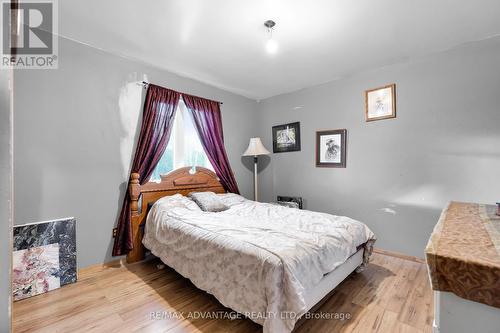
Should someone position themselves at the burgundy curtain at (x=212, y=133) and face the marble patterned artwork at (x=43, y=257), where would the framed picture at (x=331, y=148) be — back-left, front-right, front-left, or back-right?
back-left

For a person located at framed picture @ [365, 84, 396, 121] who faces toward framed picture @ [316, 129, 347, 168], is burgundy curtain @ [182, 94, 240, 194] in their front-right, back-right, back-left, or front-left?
front-left

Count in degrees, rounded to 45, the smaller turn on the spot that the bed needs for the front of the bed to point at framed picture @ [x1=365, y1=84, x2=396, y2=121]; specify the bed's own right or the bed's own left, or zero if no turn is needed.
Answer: approximately 90° to the bed's own left

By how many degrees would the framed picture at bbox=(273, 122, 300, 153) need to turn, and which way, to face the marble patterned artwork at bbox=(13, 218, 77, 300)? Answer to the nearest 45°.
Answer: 0° — it already faces it

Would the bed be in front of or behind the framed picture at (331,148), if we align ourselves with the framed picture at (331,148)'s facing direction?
in front

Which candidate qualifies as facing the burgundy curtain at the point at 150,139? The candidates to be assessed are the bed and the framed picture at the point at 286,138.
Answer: the framed picture

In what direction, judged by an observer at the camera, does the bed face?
facing the viewer and to the right of the viewer

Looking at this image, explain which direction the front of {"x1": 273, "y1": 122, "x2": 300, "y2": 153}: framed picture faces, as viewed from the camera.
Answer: facing the viewer and to the left of the viewer

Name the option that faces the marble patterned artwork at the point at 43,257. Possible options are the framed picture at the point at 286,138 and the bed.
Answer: the framed picture

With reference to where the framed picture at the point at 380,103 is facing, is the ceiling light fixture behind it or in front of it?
in front

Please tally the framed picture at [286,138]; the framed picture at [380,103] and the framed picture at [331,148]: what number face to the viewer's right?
0
